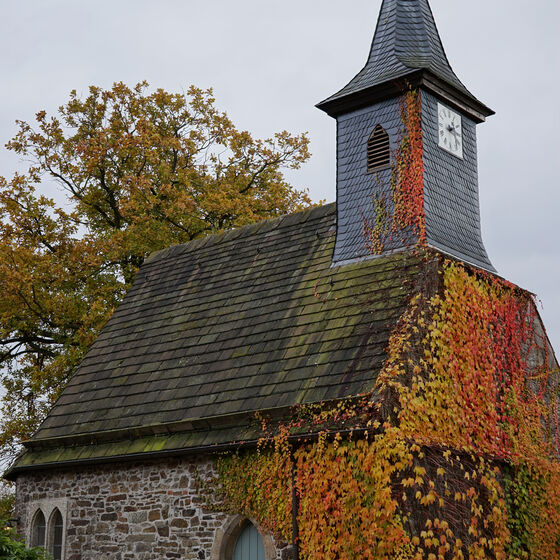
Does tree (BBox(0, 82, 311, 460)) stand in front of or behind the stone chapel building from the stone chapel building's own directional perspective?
behind
